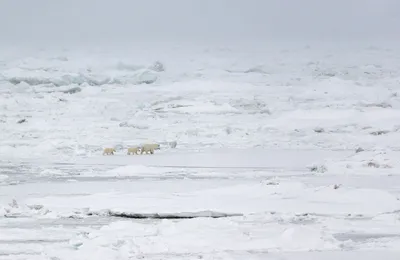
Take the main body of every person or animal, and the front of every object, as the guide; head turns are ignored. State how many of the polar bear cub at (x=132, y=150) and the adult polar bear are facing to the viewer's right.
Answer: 2

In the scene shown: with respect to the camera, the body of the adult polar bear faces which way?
to the viewer's right

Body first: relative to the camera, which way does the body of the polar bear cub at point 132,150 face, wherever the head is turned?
to the viewer's right
